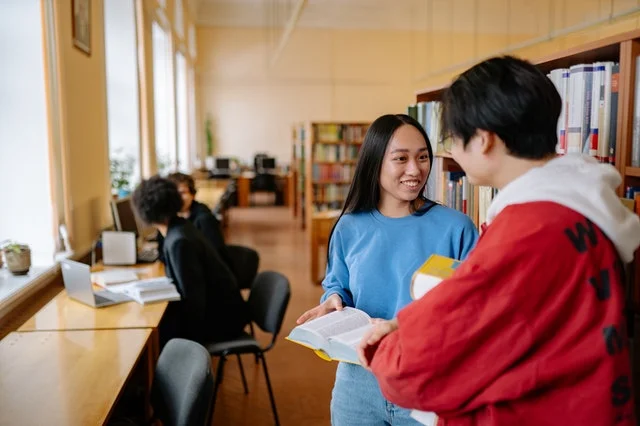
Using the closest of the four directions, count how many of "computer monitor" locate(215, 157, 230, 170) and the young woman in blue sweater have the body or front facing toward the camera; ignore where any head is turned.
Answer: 2

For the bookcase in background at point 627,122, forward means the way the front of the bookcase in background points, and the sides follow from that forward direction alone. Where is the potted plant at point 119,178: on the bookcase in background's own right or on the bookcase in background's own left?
on the bookcase in background's own right

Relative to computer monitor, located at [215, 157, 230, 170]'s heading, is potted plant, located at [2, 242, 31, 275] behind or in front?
in front

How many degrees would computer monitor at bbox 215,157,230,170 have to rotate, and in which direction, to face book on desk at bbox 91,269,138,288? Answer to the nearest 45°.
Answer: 0° — it already faces it

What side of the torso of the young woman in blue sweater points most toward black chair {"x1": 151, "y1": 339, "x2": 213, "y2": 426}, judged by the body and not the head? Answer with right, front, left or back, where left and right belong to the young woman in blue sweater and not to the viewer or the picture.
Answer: right

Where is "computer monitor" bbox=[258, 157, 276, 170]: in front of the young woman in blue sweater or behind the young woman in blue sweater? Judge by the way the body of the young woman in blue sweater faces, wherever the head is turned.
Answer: behind

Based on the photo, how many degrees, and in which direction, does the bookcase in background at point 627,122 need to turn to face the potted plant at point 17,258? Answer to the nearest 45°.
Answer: approximately 45° to its right

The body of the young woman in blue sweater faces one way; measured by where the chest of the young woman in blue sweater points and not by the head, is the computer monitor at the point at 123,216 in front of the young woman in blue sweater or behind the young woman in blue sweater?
behind

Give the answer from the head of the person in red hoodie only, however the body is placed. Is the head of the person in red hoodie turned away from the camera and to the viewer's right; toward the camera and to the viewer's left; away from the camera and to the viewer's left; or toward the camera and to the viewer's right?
away from the camera and to the viewer's left

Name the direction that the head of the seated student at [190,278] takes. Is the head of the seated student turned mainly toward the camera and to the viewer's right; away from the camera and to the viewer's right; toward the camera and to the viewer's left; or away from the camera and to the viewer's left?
away from the camera and to the viewer's left

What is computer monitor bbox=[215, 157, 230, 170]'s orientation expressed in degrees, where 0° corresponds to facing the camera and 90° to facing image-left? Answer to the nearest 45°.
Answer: approximately 0°

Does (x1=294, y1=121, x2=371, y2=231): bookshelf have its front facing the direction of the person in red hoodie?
yes

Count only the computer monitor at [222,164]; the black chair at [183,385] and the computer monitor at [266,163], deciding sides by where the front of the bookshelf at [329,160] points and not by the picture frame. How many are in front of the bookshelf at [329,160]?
1

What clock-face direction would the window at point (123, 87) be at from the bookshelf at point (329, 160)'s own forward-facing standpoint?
The window is roughly at 1 o'clock from the bookshelf.
